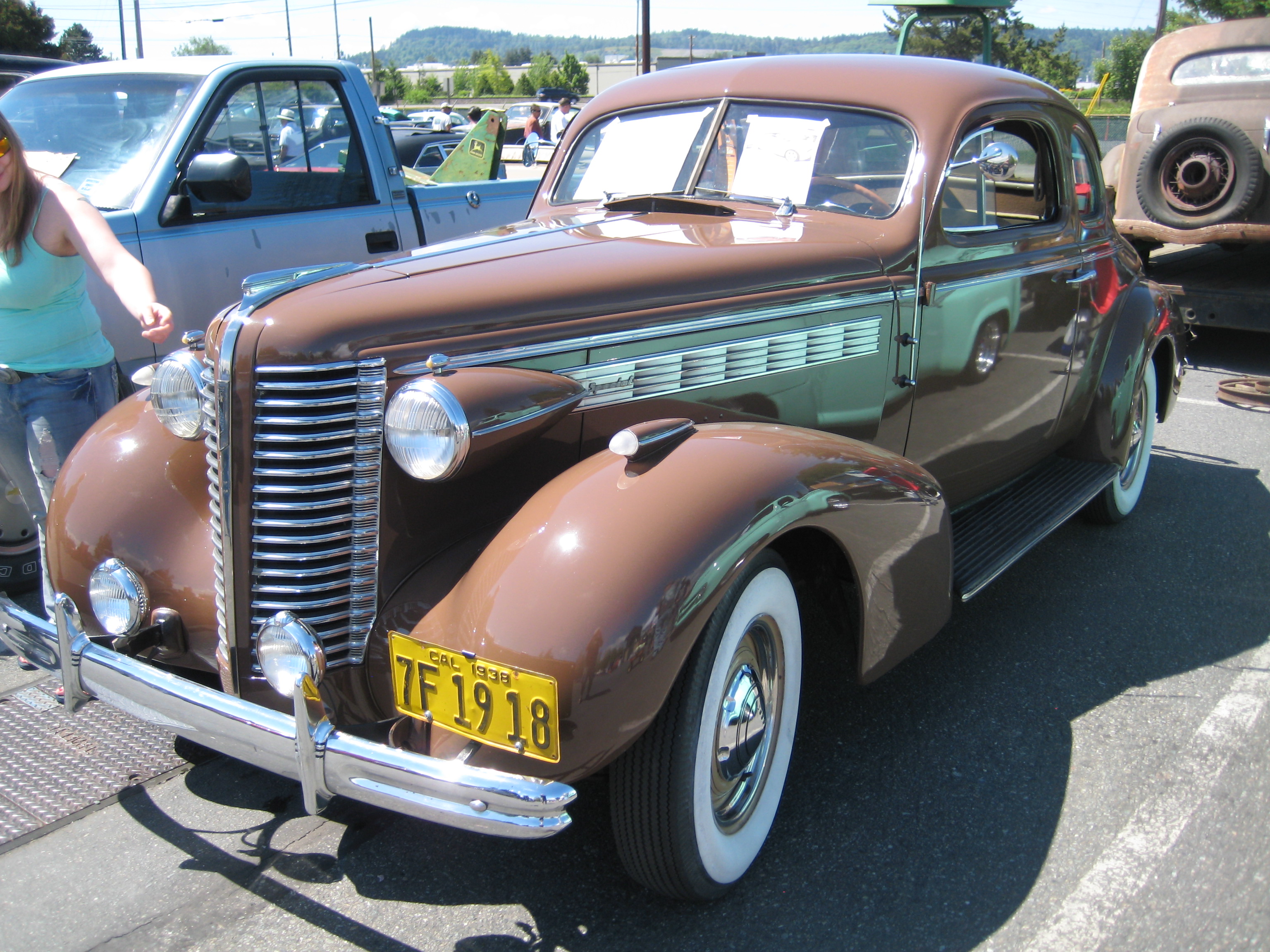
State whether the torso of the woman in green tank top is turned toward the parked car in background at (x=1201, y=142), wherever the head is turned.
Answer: no

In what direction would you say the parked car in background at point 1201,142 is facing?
away from the camera

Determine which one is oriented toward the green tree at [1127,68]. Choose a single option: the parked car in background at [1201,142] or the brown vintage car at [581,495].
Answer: the parked car in background

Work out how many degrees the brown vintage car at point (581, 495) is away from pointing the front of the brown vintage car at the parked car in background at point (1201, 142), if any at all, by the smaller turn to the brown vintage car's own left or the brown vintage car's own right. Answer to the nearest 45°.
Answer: approximately 180°

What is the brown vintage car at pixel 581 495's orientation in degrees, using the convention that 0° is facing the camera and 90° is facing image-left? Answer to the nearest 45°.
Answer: approximately 45°

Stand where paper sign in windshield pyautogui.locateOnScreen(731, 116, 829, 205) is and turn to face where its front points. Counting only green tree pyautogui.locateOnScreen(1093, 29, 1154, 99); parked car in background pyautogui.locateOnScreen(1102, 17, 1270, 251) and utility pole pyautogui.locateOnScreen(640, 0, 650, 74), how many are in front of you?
0

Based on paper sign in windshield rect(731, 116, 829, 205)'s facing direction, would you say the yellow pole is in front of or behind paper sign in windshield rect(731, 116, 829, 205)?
behind

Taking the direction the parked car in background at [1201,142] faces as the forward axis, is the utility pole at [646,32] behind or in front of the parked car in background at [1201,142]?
in front

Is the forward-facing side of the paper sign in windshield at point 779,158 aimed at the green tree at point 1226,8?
no

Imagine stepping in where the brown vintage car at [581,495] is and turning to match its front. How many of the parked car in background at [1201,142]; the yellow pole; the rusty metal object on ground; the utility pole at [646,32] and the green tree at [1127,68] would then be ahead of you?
0

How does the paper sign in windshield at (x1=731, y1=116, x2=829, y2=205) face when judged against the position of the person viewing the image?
facing the viewer and to the left of the viewer

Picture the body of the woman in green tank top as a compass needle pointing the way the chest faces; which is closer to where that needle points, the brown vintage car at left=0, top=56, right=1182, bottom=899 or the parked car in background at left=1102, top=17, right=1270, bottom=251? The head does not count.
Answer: the brown vintage car

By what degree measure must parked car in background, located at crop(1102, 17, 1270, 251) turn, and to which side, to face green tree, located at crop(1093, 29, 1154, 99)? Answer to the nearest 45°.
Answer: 0° — it already faces it

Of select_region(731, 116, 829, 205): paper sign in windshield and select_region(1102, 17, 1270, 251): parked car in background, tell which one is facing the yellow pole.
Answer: the parked car in background

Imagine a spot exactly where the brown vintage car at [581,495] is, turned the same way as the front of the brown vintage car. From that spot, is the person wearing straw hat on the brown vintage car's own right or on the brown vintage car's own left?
on the brown vintage car's own right
